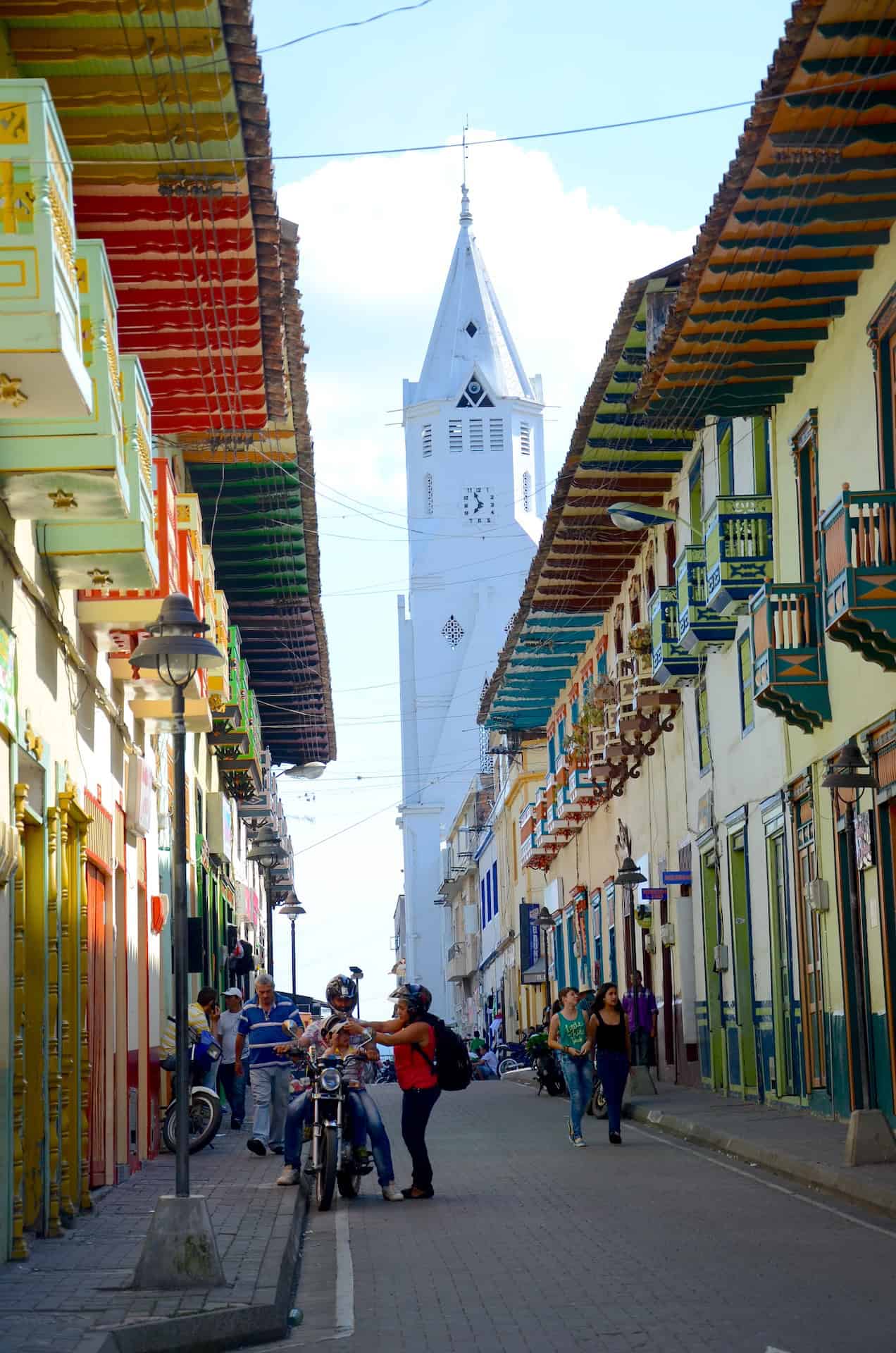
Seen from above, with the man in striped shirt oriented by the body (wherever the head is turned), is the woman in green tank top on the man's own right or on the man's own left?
on the man's own left

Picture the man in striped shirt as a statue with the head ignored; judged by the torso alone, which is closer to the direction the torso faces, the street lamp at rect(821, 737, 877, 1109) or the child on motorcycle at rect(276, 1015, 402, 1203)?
the child on motorcycle

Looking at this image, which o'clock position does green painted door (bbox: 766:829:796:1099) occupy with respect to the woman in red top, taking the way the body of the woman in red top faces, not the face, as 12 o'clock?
The green painted door is roughly at 4 o'clock from the woman in red top.

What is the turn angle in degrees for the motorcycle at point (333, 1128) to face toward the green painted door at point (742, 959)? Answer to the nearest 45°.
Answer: approximately 135° to its left

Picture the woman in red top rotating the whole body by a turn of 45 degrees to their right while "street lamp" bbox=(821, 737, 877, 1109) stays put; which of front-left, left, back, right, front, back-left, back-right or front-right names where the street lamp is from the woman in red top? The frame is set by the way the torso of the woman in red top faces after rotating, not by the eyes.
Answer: back-right

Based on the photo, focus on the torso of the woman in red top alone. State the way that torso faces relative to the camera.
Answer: to the viewer's left

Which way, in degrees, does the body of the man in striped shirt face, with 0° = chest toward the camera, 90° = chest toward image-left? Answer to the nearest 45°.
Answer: approximately 0°

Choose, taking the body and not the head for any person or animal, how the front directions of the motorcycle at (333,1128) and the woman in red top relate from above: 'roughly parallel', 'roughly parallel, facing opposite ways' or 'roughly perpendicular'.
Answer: roughly perpendicular

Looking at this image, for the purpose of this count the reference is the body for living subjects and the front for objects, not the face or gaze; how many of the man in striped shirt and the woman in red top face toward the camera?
1

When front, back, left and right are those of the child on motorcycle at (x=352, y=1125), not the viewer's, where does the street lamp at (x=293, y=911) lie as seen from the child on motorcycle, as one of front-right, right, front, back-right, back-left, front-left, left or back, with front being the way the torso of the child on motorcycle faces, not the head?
back
